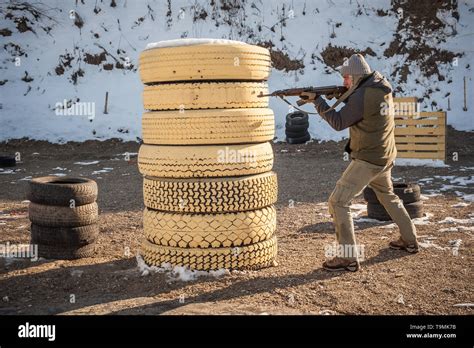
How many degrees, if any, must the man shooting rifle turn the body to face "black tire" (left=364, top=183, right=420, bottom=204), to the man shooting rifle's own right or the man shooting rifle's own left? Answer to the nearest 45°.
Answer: approximately 90° to the man shooting rifle's own right

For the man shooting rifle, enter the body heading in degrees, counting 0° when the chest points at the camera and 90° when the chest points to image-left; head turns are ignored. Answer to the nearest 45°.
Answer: approximately 90°

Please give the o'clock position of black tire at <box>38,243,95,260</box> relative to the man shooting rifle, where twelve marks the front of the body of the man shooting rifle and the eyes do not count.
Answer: The black tire is roughly at 12 o'clock from the man shooting rifle.

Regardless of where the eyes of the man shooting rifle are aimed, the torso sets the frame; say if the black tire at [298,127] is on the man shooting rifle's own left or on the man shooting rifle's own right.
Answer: on the man shooting rifle's own right

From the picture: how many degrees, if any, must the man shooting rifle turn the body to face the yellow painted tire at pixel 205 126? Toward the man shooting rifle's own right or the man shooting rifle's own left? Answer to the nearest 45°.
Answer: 0° — they already face it

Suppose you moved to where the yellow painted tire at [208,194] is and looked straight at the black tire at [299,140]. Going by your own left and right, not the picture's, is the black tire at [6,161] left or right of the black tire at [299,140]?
left

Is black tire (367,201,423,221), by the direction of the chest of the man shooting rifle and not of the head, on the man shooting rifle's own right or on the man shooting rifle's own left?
on the man shooting rifle's own right

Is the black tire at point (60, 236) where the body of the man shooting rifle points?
yes

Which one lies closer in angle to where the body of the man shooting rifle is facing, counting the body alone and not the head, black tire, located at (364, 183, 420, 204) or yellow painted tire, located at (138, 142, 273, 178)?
the yellow painted tire

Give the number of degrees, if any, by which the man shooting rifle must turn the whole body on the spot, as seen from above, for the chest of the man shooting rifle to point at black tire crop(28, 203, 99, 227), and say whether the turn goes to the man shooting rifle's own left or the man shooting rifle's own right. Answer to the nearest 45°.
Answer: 0° — they already face it

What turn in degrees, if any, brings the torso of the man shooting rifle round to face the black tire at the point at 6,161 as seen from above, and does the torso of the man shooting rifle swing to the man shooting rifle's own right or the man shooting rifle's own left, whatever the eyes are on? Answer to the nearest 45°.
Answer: approximately 45° to the man shooting rifle's own right

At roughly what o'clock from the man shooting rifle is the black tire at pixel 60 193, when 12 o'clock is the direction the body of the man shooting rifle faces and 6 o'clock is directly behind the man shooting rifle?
The black tire is roughly at 12 o'clock from the man shooting rifle.
